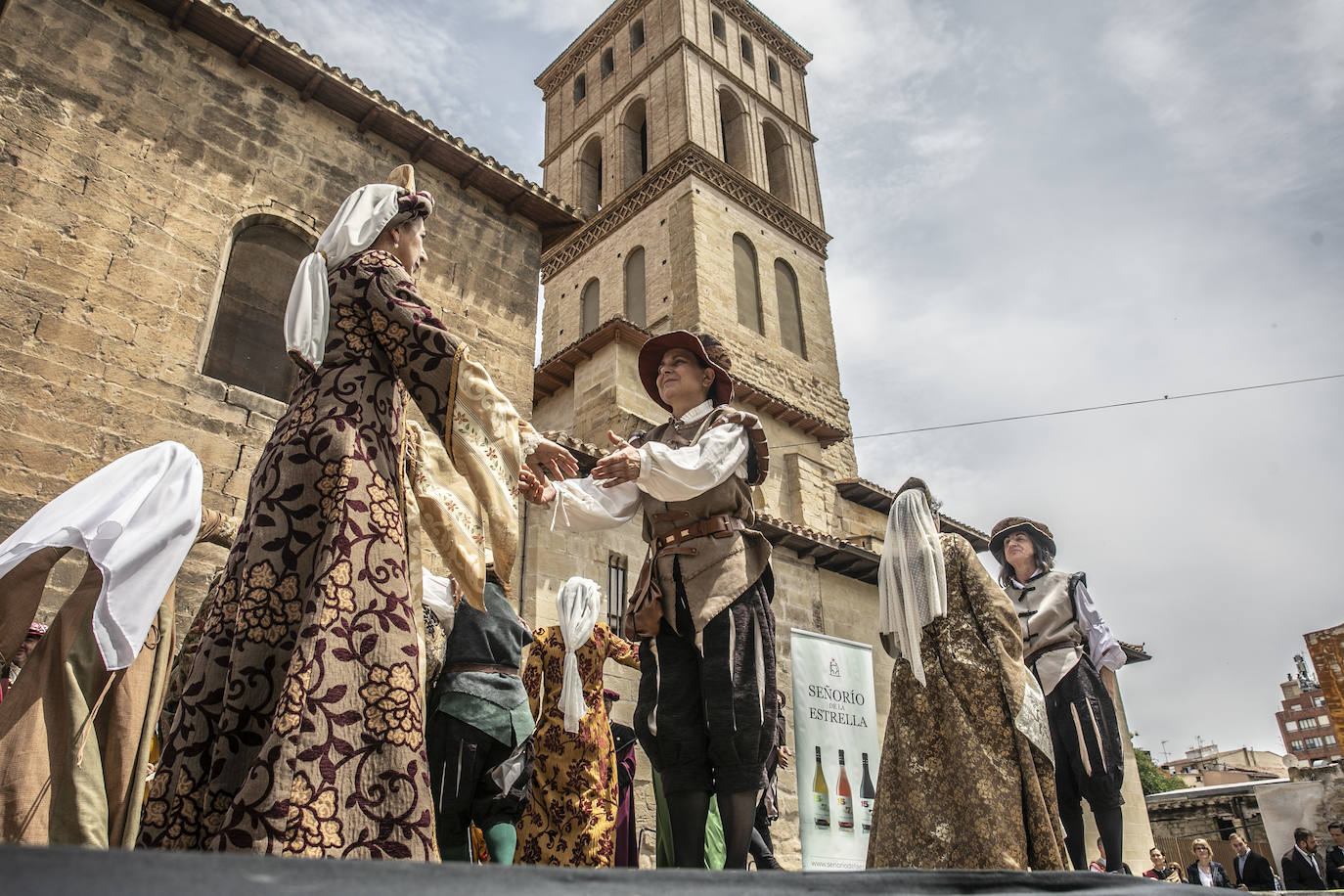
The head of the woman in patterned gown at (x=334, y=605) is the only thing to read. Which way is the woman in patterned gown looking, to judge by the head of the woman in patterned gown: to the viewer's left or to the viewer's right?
to the viewer's right

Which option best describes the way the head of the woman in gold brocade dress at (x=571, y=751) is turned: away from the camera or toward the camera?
away from the camera

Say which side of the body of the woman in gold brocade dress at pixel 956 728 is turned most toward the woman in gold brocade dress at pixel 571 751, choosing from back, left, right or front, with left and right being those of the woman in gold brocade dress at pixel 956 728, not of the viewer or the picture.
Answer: left

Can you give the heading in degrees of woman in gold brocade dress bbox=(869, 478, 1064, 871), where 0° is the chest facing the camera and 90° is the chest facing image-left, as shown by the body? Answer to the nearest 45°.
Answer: approximately 225°

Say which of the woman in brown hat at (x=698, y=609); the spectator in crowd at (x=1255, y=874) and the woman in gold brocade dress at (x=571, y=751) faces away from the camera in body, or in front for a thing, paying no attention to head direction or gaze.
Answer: the woman in gold brocade dress

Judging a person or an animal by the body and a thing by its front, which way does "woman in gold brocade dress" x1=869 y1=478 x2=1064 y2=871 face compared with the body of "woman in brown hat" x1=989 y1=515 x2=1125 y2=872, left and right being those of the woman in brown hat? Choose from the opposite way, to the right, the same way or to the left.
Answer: the opposite way

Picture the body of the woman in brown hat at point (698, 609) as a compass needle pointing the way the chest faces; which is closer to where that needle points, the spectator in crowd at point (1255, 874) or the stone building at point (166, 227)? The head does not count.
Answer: the stone building

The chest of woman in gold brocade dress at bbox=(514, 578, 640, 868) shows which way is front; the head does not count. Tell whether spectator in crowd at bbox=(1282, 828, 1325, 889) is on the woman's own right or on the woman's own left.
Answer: on the woman's own right

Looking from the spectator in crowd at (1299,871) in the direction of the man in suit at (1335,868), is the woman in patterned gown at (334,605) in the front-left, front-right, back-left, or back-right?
back-right

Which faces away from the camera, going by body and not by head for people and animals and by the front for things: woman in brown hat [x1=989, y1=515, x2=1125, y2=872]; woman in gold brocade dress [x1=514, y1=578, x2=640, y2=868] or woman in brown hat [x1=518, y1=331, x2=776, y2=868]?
the woman in gold brocade dress

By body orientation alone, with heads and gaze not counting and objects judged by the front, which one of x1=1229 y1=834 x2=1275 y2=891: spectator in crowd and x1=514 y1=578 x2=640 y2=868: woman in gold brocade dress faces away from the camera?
the woman in gold brocade dress

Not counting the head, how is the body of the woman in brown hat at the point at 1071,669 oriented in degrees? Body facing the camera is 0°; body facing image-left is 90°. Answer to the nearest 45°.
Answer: approximately 45°

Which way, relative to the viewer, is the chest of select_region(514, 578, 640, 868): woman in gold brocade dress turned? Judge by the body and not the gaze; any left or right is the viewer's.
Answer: facing away from the viewer
